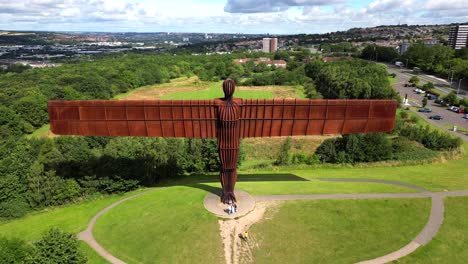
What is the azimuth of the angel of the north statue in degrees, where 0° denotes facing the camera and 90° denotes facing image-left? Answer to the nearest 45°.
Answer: approximately 0°
